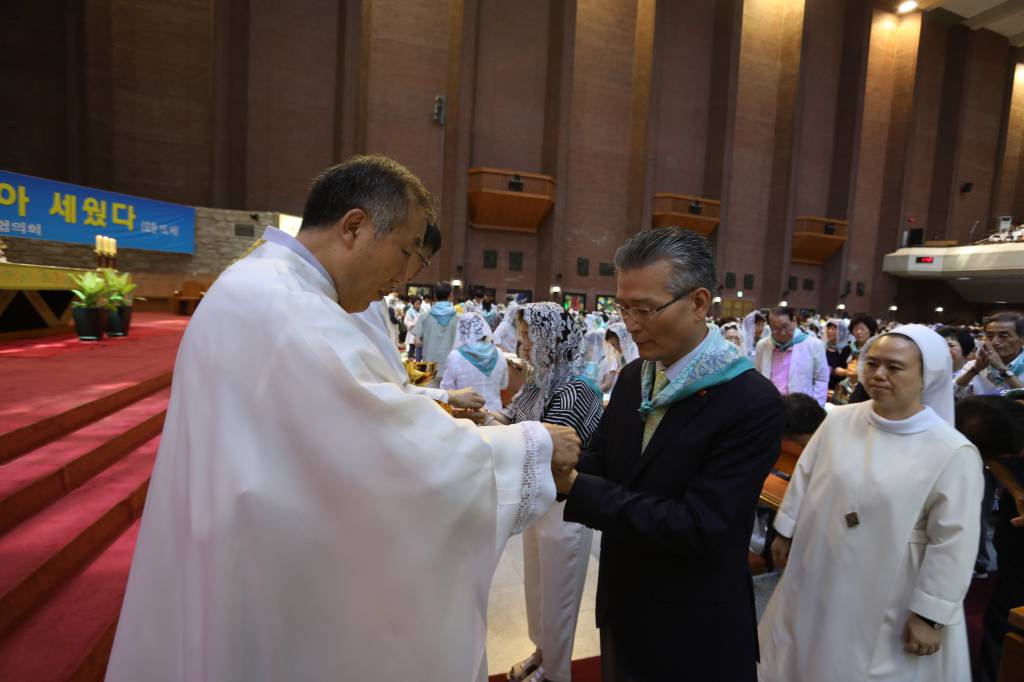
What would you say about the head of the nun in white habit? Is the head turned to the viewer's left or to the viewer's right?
to the viewer's left

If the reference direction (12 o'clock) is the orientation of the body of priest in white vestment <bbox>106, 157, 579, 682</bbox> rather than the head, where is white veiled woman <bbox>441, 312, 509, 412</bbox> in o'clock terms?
The white veiled woman is roughly at 11 o'clock from the priest in white vestment.

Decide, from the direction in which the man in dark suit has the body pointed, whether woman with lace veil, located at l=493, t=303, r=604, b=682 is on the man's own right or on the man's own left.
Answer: on the man's own right

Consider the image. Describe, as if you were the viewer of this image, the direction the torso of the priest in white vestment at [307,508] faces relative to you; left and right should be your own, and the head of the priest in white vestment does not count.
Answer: facing away from the viewer and to the right of the viewer

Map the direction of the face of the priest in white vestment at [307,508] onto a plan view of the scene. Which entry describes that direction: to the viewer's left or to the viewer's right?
to the viewer's right

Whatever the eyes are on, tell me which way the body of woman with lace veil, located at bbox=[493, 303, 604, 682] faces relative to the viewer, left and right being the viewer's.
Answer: facing to the left of the viewer

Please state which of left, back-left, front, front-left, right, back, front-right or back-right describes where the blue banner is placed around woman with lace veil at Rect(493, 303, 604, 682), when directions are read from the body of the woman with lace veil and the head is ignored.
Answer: front-right

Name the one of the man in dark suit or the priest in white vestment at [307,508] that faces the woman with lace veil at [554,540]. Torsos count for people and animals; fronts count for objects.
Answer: the priest in white vestment

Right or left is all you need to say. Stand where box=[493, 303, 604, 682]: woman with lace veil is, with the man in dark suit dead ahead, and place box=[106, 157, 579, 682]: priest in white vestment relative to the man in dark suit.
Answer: right

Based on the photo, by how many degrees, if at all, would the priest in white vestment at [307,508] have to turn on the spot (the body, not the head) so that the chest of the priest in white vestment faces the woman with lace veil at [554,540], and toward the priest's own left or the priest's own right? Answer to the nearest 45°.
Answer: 0° — they already face them

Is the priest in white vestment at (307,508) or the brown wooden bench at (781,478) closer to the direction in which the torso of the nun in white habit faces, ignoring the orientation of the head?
the priest in white vestment

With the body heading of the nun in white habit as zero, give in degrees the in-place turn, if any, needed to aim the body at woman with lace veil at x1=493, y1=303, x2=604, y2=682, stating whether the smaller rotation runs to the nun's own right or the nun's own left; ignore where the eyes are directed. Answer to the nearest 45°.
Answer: approximately 45° to the nun's own right
